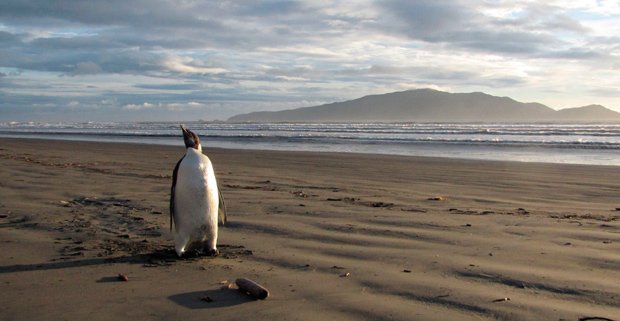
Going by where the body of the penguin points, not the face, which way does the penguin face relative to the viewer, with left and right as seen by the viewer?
facing the viewer

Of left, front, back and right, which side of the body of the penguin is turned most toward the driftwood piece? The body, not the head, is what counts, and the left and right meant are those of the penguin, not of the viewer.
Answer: front
